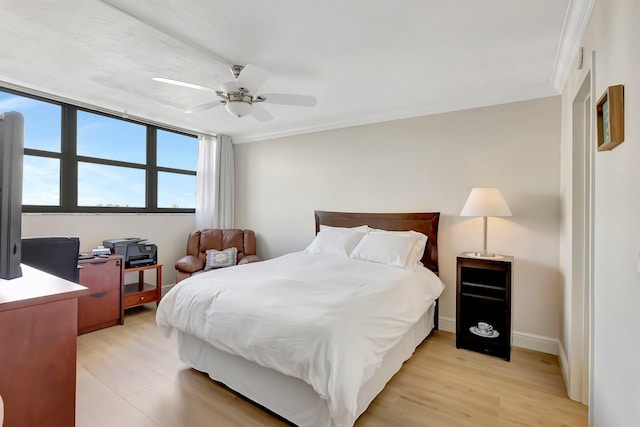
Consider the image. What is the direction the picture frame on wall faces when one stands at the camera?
facing to the left of the viewer

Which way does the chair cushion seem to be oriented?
toward the camera

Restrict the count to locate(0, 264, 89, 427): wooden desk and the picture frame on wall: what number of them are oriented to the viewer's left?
1

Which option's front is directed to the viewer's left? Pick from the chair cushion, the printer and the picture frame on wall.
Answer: the picture frame on wall

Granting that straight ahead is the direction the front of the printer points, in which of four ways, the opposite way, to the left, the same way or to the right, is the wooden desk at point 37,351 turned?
to the left

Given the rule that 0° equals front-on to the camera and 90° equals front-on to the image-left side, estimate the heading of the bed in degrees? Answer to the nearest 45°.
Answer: approximately 45°

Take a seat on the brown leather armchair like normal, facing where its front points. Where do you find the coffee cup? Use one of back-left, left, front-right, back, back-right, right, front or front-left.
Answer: front-left

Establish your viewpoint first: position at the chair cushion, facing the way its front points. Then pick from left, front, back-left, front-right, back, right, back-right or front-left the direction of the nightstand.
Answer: front-left

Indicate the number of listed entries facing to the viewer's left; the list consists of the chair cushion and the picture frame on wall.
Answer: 1

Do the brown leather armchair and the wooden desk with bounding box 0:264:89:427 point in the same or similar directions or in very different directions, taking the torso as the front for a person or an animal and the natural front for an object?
very different directions

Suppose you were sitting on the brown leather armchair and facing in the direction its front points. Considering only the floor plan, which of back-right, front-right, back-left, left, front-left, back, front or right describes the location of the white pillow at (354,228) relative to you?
front-left

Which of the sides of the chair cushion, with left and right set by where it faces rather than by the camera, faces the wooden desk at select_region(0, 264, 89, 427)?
front

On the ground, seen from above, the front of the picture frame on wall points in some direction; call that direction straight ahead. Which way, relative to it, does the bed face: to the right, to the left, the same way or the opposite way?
to the left

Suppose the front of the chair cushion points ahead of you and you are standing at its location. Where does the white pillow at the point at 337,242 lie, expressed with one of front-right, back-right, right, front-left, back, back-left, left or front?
front-left

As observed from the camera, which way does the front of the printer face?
facing the viewer and to the right of the viewer
